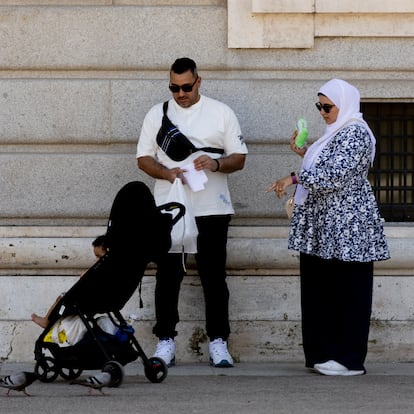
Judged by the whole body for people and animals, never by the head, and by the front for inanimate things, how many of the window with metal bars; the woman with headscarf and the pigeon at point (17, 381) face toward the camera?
1

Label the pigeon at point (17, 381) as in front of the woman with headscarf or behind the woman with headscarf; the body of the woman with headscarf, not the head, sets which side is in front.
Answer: in front

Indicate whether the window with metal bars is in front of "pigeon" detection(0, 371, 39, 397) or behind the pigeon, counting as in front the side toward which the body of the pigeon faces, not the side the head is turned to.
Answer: in front

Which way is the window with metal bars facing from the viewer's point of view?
toward the camera

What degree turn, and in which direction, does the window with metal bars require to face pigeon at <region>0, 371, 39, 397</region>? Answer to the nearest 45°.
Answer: approximately 45° to its right

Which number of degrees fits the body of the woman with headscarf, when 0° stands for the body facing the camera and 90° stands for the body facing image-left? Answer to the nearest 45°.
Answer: approximately 90°

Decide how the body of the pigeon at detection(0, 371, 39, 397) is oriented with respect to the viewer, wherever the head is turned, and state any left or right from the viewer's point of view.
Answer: facing to the right of the viewer

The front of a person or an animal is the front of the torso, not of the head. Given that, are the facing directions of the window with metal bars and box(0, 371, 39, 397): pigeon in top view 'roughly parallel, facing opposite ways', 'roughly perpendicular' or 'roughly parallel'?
roughly perpendicular
